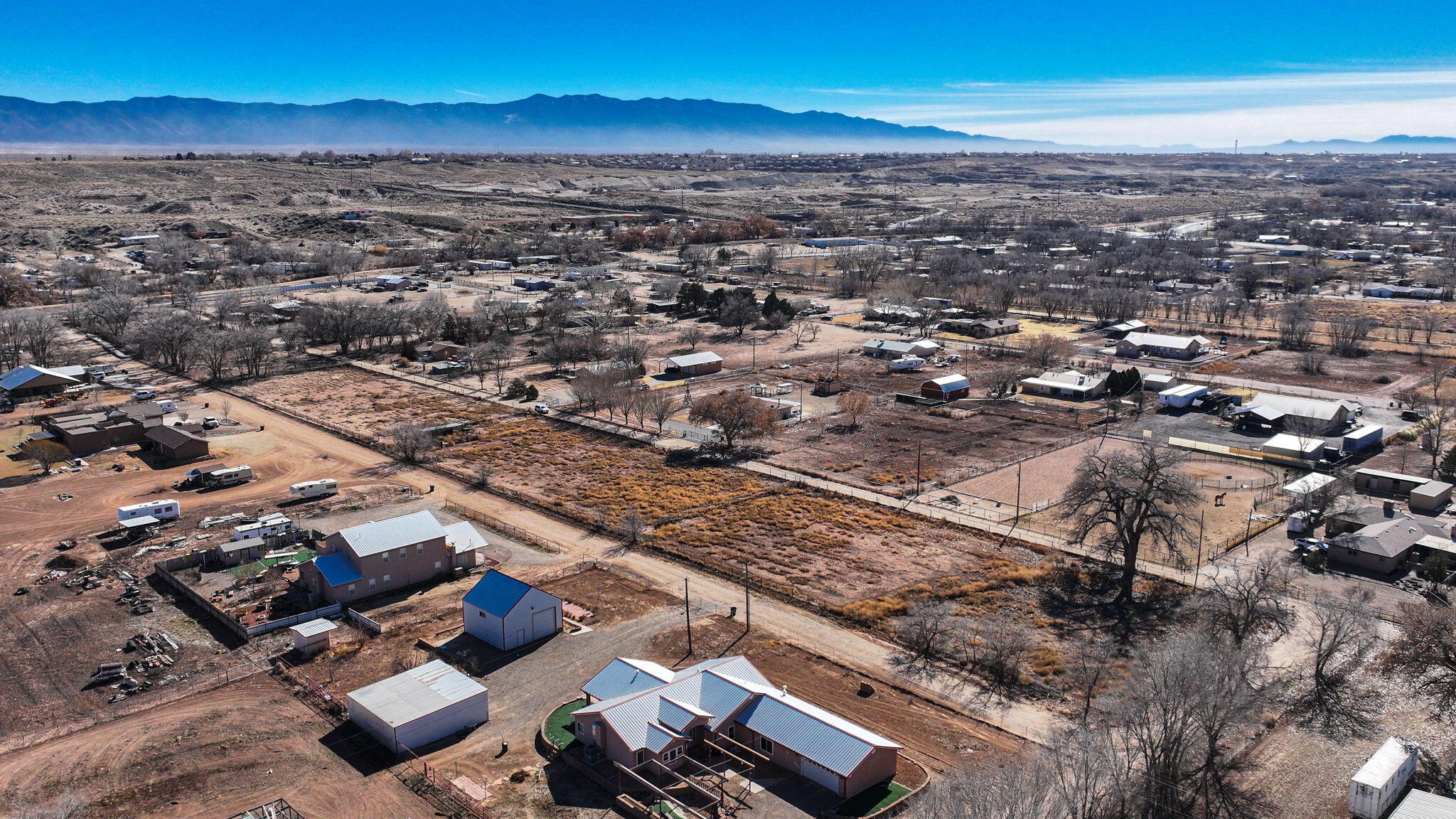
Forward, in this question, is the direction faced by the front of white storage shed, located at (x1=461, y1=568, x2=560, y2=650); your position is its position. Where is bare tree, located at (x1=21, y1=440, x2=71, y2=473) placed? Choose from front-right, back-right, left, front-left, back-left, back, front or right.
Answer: back

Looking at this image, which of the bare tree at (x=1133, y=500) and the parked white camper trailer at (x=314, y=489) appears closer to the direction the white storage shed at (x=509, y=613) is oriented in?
the bare tree

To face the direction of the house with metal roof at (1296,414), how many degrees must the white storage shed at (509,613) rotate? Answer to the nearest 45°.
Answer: approximately 45° to its left

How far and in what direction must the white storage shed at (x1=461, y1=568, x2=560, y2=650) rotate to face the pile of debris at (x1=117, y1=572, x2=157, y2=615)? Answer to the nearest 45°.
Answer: approximately 180°

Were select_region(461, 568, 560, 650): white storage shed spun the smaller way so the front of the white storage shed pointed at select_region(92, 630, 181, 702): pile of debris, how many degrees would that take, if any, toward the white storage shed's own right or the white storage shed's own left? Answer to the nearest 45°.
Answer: approximately 135° to the white storage shed's own right

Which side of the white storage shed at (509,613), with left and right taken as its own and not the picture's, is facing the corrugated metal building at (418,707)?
right

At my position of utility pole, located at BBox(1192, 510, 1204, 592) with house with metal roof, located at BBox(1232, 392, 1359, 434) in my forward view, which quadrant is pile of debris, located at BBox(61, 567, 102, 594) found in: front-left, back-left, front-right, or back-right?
back-left

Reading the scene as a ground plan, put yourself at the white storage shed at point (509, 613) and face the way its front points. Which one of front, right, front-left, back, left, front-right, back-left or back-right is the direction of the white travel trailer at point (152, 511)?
back

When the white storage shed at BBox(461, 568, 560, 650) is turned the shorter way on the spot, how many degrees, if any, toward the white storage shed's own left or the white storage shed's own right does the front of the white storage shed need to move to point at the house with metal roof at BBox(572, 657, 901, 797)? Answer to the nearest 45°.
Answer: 0° — it already faces it

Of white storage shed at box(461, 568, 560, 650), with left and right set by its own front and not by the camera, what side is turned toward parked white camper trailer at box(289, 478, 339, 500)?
back

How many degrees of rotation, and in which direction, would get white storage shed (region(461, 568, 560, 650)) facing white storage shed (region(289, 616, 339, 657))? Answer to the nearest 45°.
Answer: approximately 135° to its right

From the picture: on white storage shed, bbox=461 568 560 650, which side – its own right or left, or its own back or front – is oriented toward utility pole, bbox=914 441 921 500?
left

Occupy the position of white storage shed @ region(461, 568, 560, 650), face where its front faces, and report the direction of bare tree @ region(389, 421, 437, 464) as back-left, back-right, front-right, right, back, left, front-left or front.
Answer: back-left

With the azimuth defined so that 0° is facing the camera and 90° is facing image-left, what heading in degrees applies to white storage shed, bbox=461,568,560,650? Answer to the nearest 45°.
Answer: approximately 315°
